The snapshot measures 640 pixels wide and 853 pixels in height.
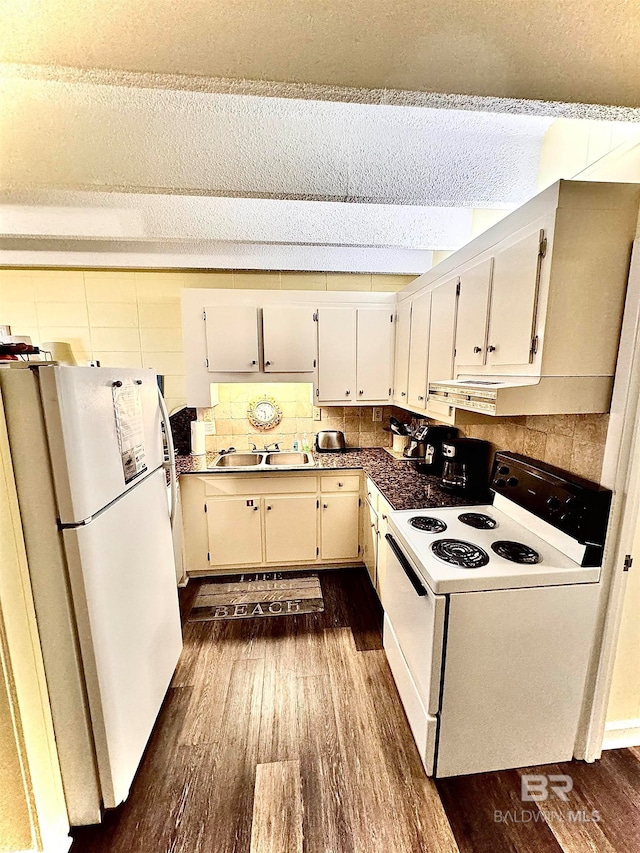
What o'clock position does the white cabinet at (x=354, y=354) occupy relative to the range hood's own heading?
The white cabinet is roughly at 3 o'clock from the range hood.

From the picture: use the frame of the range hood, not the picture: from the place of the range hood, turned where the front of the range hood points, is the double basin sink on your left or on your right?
on your right

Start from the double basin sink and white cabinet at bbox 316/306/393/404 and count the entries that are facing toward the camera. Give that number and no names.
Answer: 2

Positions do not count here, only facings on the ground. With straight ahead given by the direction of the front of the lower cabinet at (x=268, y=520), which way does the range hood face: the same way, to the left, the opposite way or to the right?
to the right

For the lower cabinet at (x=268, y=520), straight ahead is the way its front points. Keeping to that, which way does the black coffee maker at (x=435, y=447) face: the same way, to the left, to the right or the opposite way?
to the right

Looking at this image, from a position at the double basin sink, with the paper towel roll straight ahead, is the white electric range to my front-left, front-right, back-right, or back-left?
back-left

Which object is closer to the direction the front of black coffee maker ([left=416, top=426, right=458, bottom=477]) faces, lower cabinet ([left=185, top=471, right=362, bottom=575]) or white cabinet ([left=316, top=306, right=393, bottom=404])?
the lower cabinet
